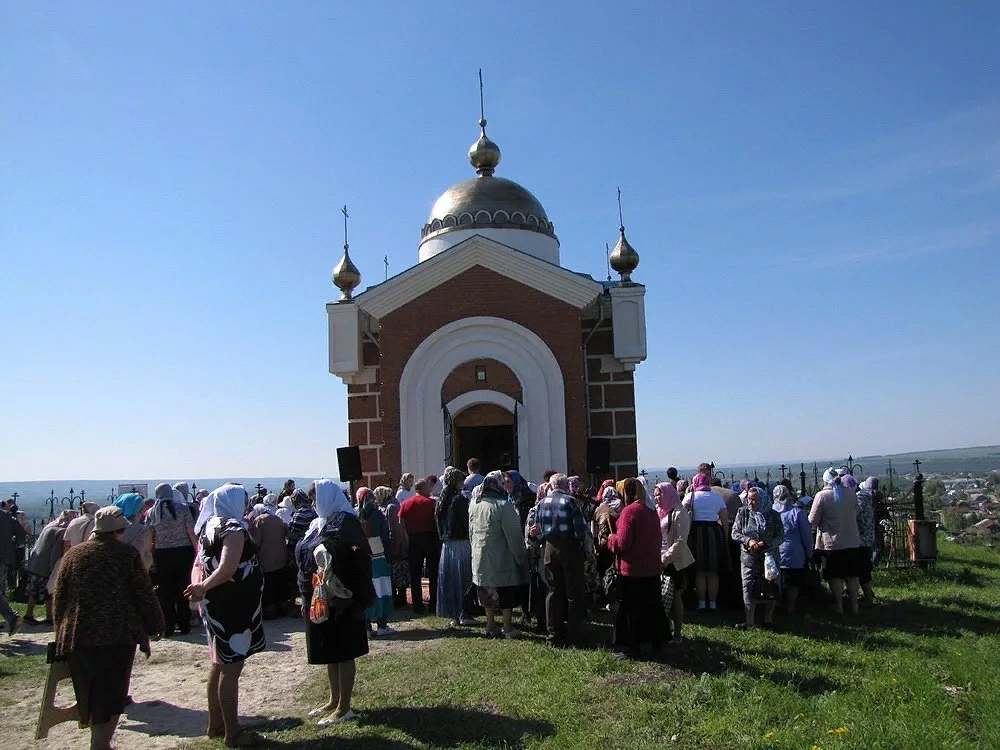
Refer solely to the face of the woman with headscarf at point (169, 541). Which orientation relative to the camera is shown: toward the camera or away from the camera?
away from the camera

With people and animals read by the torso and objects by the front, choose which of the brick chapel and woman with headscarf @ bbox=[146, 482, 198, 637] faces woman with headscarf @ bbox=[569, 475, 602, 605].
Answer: the brick chapel

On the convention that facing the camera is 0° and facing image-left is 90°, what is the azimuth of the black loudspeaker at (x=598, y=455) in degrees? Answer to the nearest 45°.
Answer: approximately 0°

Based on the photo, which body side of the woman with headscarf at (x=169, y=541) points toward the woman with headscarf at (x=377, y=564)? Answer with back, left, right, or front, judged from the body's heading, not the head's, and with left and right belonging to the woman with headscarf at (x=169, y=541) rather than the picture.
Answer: right

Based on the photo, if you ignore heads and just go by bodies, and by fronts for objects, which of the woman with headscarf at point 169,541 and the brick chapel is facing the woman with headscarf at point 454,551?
the brick chapel

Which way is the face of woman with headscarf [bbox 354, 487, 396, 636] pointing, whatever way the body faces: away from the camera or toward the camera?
away from the camera

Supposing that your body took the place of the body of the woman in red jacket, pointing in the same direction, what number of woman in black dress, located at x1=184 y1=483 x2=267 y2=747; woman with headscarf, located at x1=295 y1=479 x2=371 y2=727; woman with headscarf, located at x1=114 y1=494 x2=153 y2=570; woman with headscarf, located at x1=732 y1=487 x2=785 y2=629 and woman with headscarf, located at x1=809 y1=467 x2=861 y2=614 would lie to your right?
2

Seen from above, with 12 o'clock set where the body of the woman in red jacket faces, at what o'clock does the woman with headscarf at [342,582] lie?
The woman with headscarf is roughly at 9 o'clock from the woman in red jacket.

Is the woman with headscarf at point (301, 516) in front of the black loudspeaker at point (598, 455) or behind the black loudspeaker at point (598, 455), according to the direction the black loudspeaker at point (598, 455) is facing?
in front

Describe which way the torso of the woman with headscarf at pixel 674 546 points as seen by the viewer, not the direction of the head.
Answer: to the viewer's left

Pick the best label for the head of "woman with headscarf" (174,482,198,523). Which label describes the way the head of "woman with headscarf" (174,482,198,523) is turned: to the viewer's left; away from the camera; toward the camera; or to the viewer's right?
away from the camera

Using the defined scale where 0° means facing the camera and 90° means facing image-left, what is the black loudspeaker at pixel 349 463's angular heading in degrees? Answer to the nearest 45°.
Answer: approximately 0°

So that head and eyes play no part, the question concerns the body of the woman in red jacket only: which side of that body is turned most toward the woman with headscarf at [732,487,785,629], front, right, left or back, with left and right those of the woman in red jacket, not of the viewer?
right

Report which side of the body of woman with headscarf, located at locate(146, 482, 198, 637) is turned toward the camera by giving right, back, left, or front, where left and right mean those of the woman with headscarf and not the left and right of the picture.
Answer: back

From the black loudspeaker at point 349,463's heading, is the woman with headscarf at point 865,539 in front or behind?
in front

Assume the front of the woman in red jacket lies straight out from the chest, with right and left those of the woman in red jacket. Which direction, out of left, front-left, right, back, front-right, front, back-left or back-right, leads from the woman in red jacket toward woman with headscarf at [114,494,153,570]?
front-left

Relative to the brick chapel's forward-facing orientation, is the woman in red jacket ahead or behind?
ahead
